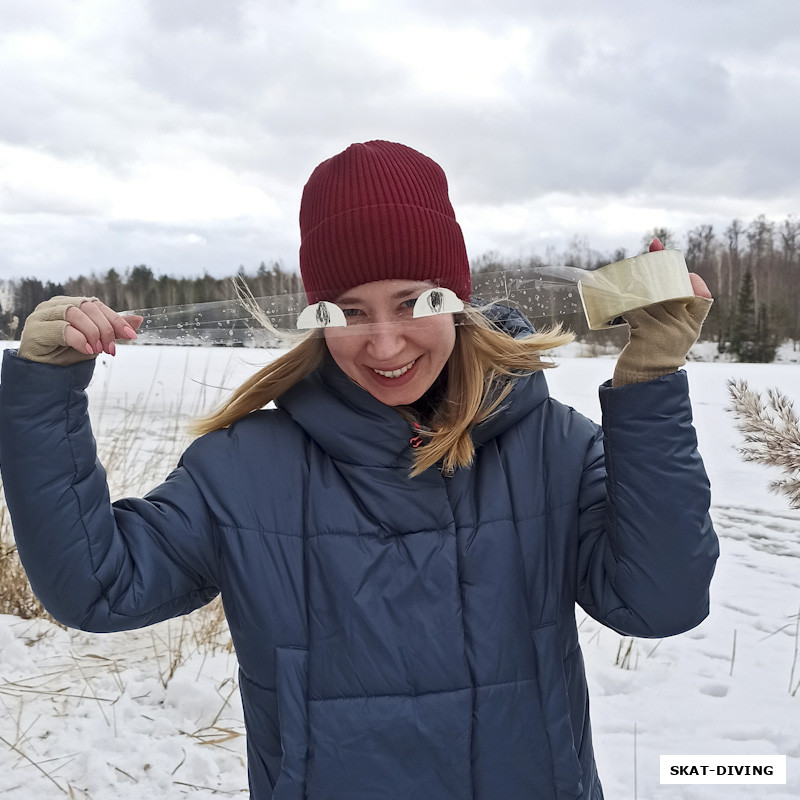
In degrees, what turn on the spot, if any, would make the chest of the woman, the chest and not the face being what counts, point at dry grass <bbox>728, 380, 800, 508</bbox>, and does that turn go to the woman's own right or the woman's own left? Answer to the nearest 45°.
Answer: approximately 135° to the woman's own left

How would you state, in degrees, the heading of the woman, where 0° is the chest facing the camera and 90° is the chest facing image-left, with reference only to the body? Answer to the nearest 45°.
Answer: approximately 0°
